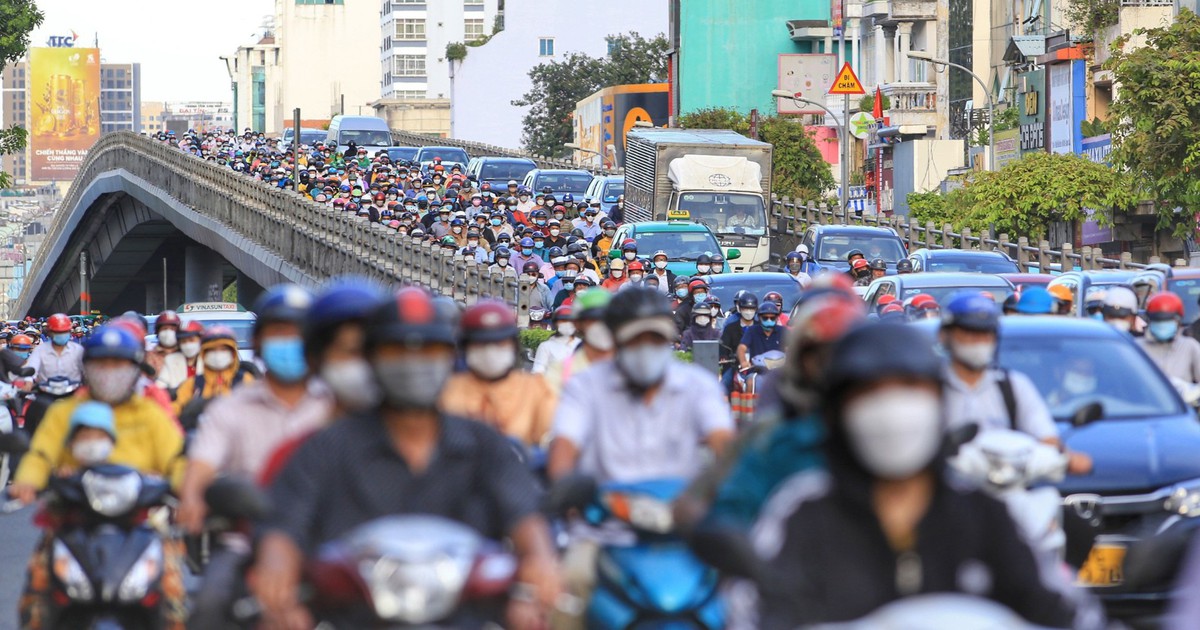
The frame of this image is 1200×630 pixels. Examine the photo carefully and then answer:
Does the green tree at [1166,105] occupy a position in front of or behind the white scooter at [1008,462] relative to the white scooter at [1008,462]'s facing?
behind

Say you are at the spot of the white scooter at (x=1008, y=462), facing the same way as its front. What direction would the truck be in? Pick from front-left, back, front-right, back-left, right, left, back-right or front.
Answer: back

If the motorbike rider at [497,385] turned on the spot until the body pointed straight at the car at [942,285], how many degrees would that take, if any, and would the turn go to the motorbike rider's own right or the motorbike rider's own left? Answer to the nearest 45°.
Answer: approximately 180°

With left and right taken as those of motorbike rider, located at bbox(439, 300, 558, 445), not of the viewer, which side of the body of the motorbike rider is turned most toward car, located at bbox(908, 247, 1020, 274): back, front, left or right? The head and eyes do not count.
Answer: back

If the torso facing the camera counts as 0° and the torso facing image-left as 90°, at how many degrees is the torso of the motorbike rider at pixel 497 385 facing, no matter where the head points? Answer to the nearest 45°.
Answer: approximately 0°

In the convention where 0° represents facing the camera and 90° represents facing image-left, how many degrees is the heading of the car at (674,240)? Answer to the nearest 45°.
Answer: approximately 315°

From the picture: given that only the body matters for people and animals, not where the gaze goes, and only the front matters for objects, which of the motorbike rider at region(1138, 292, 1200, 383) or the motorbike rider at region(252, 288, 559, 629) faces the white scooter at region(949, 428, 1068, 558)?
the motorbike rider at region(1138, 292, 1200, 383)

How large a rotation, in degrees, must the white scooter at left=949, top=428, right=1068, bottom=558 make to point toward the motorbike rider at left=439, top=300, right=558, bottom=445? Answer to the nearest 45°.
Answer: approximately 135° to its right

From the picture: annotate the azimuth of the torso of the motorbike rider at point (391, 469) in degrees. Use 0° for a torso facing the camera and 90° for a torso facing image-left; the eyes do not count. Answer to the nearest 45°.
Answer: approximately 0°
